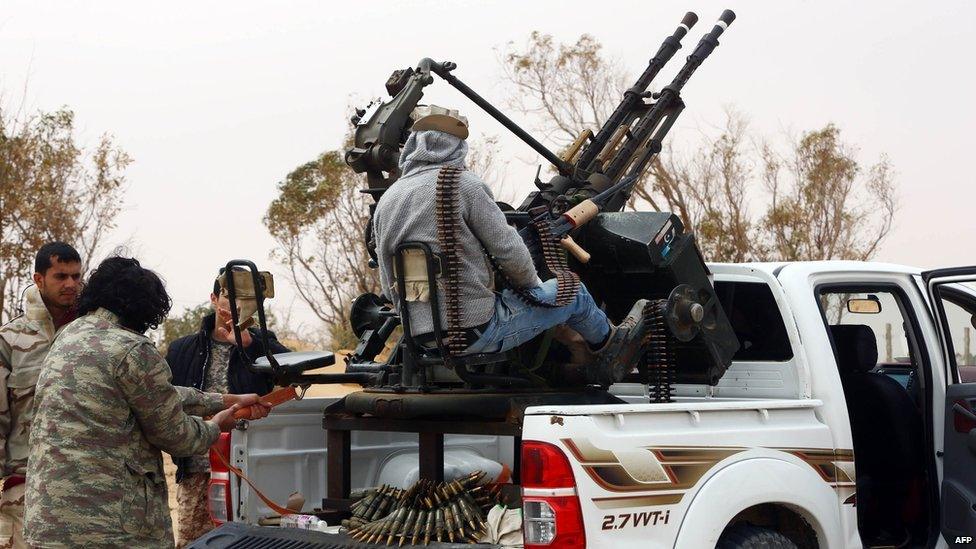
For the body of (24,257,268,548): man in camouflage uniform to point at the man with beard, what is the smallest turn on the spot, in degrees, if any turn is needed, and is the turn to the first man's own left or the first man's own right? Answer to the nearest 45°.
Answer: approximately 45° to the first man's own left

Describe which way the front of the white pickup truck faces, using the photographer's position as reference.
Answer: facing away from the viewer and to the right of the viewer

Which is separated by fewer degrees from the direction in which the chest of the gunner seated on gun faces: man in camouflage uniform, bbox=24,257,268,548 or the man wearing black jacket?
the man wearing black jacket

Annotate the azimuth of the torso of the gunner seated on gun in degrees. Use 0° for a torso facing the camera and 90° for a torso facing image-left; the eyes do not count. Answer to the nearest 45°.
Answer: approximately 225°

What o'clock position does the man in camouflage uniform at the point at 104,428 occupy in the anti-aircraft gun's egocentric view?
The man in camouflage uniform is roughly at 7 o'clock from the anti-aircraft gun.

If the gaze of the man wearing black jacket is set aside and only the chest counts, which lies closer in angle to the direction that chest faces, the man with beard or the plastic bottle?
the plastic bottle

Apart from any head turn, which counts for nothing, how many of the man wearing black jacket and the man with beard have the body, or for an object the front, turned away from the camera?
0

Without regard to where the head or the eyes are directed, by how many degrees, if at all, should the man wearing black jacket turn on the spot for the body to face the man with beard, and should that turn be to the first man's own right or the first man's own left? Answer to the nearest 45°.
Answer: approximately 90° to the first man's own right
